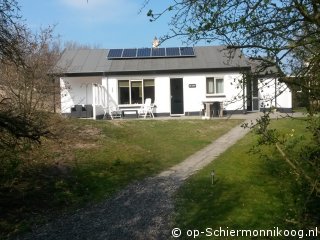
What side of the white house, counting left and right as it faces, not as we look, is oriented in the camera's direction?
front

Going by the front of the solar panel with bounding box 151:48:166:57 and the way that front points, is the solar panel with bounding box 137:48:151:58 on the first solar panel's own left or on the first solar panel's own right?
on the first solar panel's own right

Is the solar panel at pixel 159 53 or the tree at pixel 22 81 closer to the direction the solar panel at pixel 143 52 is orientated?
the tree

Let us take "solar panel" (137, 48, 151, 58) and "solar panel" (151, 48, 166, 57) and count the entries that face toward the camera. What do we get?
2

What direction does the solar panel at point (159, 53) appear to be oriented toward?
toward the camera

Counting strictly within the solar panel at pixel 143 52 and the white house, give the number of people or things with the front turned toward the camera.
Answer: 2

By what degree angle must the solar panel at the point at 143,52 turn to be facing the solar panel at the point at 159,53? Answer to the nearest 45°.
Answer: approximately 90° to its left

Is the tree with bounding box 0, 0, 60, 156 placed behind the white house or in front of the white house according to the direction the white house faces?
in front
